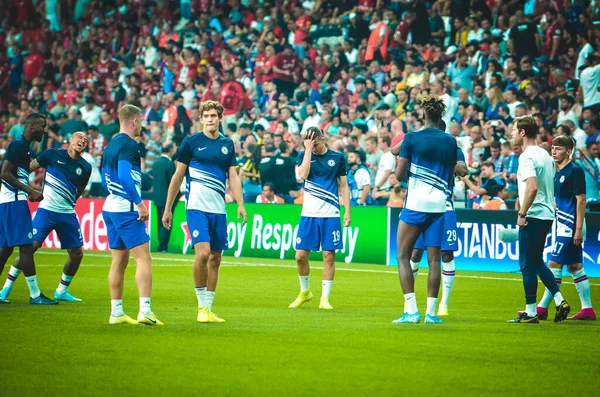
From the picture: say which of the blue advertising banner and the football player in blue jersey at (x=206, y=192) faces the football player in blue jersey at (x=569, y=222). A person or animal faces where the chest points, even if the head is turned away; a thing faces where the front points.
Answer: the blue advertising banner

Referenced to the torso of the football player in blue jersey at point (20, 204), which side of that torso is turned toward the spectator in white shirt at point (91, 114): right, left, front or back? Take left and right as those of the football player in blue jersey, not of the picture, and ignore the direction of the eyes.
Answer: left

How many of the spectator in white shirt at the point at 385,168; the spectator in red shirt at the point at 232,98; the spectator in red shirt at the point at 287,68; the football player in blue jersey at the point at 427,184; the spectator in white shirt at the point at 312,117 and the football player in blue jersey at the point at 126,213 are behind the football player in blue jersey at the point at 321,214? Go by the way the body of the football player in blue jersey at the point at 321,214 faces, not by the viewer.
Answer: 4

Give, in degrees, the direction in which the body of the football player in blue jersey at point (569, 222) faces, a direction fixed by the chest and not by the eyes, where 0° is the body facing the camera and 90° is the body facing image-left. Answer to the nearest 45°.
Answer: approximately 45°

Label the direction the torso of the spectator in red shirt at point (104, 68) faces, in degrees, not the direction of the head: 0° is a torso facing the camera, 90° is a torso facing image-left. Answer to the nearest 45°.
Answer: approximately 0°

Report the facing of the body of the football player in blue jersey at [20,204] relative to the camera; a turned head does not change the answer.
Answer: to the viewer's right

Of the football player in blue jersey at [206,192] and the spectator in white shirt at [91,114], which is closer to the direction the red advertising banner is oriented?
the football player in blue jersey

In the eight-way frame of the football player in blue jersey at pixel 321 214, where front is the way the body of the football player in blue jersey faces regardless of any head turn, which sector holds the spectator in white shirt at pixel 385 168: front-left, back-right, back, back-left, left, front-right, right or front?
back

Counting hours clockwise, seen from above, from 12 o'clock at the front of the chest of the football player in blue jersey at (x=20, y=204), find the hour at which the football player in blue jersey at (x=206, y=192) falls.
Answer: the football player in blue jersey at (x=206, y=192) is roughly at 2 o'clock from the football player in blue jersey at (x=20, y=204).

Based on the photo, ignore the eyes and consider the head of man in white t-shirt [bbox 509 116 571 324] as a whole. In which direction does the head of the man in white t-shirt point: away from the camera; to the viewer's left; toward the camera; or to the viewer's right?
to the viewer's left

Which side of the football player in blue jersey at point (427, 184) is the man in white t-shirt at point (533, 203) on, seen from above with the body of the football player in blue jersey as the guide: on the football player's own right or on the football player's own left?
on the football player's own right

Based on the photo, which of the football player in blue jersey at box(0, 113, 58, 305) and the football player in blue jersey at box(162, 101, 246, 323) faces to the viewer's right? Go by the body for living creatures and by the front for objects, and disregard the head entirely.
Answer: the football player in blue jersey at box(0, 113, 58, 305)
